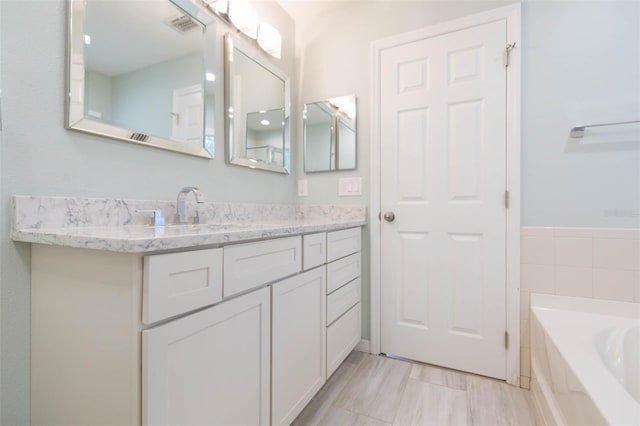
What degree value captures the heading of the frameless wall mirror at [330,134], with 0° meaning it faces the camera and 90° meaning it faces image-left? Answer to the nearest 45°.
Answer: approximately 45°

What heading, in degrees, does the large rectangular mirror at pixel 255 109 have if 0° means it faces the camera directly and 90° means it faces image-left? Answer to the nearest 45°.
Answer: approximately 315°

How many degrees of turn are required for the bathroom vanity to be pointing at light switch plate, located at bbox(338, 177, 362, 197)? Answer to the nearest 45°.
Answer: approximately 90° to its left

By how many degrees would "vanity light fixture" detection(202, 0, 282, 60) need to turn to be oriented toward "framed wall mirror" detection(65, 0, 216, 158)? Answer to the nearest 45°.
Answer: approximately 90° to its right

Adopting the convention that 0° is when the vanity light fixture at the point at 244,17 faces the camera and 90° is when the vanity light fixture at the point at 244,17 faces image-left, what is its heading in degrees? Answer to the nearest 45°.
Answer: approximately 315°
